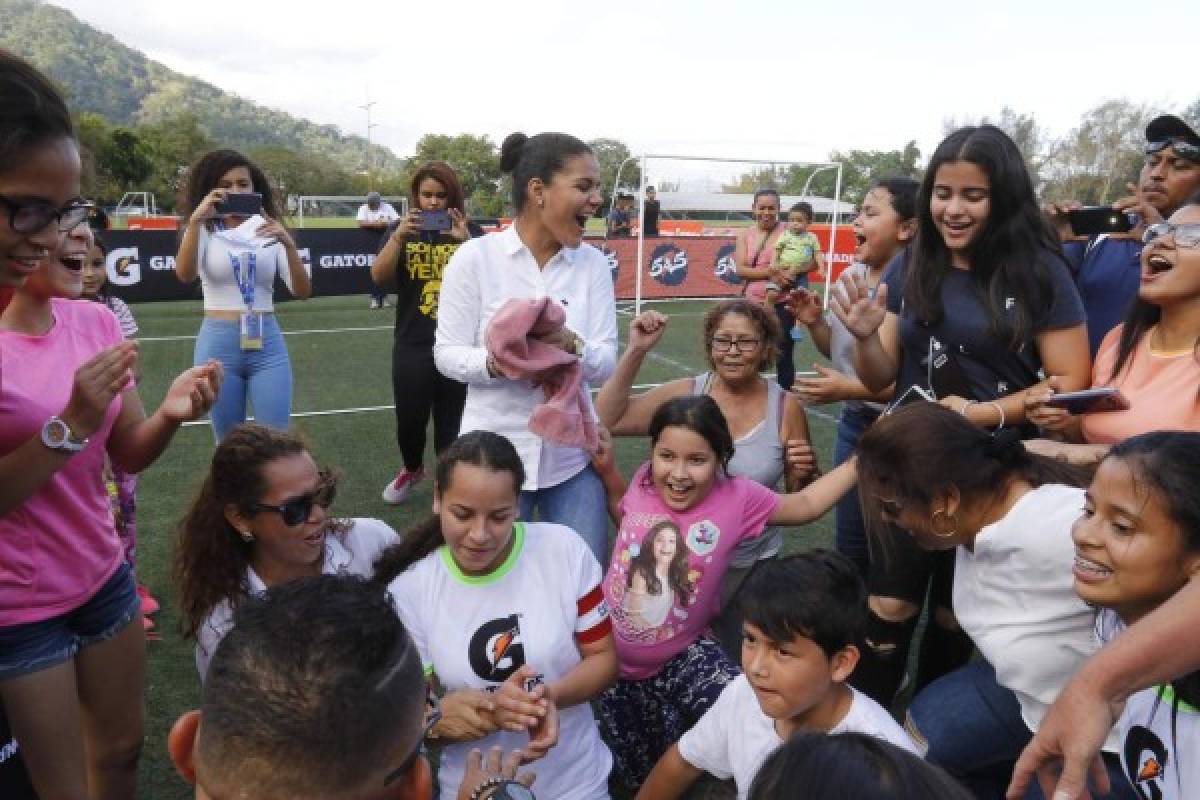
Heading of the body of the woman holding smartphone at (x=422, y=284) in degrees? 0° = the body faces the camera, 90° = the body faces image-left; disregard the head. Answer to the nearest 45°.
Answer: approximately 0°

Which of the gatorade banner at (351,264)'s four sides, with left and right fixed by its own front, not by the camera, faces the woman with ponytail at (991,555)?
front

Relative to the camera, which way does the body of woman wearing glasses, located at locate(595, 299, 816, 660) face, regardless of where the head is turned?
toward the camera

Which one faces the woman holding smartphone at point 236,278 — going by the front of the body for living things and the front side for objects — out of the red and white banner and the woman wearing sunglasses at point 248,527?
the red and white banner

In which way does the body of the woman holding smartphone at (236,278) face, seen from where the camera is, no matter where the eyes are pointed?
toward the camera

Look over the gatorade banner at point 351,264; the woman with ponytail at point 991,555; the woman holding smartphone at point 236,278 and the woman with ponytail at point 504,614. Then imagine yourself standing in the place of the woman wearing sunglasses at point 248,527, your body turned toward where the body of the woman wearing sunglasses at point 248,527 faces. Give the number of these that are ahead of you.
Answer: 2

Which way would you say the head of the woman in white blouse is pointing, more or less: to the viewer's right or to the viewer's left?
to the viewer's right

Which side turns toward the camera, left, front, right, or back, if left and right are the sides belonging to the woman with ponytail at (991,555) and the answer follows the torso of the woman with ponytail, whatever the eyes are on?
left

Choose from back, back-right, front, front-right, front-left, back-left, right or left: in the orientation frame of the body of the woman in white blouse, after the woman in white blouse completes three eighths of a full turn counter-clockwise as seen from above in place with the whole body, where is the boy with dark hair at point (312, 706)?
back

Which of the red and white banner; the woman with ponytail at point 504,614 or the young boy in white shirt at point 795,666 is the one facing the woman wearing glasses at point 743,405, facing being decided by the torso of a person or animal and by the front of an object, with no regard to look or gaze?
the red and white banner

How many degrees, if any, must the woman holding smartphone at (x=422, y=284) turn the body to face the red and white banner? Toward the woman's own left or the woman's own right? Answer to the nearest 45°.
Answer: approximately 135° to the woman's own left

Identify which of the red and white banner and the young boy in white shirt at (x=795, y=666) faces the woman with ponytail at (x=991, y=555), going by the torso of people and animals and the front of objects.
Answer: the red and white banner

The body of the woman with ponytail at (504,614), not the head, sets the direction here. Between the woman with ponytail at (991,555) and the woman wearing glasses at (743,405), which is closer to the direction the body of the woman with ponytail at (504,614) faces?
the woman with ponytail

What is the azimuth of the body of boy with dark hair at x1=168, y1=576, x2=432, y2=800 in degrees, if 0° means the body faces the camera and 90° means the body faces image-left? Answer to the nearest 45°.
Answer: approximately 180°

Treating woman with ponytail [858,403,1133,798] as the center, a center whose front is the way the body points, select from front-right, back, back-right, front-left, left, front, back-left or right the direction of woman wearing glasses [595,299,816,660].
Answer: front-right
